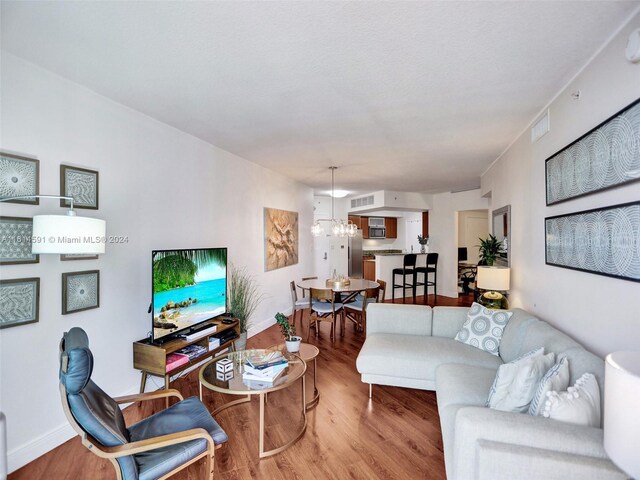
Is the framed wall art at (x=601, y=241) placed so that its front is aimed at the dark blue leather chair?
yes

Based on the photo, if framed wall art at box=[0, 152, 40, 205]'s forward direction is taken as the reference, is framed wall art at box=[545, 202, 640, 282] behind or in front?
in front

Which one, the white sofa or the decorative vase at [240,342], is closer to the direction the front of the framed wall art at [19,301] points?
the white sofa

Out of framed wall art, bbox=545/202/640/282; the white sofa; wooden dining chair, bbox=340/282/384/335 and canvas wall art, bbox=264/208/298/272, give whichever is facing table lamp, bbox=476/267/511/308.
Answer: canvas wall art, bbox=264/208/298/272

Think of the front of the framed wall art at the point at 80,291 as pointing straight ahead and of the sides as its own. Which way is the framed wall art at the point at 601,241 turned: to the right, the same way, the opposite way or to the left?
the opposite way

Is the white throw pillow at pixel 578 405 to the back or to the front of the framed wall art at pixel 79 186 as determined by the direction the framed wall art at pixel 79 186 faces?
to the front

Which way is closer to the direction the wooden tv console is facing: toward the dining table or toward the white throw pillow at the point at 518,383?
the white throw pillow

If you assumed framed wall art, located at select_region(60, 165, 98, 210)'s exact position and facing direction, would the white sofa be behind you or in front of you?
in front

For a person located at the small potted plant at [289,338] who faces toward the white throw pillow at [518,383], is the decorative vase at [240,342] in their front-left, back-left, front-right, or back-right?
back-left
